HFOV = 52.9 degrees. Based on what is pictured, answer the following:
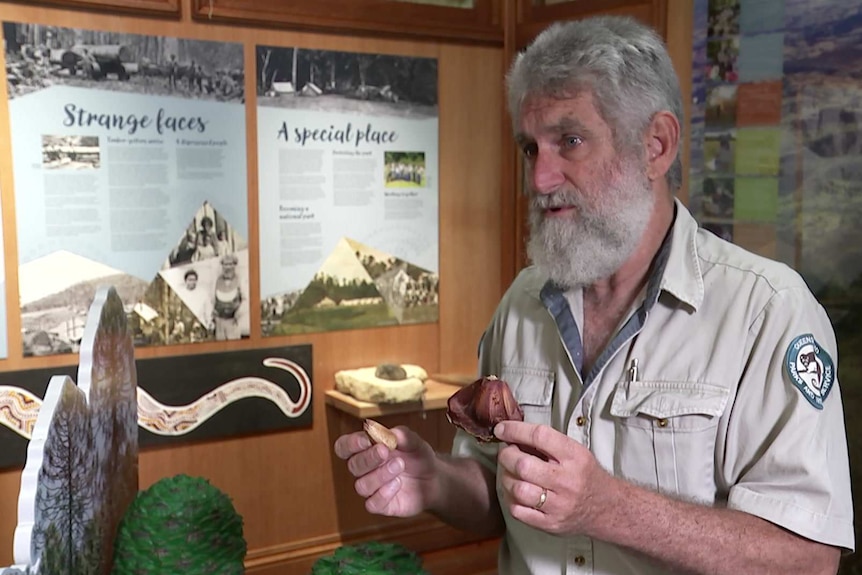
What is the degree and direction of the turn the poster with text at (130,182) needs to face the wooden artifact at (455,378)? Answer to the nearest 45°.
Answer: approximately 45° to its left

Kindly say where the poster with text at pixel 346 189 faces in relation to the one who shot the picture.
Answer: facing the viewer and to the right of the viewer

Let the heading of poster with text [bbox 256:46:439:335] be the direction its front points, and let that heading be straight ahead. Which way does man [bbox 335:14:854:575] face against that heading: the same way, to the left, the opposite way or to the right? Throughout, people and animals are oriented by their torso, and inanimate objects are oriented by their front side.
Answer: to the right

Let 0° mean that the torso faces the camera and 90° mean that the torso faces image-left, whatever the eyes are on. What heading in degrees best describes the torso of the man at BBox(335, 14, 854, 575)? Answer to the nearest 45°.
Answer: approximately 45°

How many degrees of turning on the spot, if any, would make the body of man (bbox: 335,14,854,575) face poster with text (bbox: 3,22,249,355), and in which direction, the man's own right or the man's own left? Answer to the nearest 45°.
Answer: approximately 90° to the man's own right

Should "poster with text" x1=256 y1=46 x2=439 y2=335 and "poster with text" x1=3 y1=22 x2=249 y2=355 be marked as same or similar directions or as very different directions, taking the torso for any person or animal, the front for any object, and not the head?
same or similar directions

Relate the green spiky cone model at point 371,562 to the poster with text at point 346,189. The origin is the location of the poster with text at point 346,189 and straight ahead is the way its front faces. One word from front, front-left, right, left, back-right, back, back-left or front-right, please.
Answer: front-right

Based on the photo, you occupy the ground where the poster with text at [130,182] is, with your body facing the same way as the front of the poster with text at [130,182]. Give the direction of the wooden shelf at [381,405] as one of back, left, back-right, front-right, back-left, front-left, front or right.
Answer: front-left

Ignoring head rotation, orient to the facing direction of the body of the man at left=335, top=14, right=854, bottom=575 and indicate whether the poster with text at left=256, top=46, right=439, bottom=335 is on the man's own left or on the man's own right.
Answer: on the man's own right

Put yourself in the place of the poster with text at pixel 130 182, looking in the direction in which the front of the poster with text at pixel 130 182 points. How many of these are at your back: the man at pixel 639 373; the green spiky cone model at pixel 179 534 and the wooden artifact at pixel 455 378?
0

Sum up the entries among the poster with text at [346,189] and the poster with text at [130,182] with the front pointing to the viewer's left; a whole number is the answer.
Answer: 0

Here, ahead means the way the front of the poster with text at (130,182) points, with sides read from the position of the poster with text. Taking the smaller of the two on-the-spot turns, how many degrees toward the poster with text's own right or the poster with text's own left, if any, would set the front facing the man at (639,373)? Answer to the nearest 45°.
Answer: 0° — it already faces them

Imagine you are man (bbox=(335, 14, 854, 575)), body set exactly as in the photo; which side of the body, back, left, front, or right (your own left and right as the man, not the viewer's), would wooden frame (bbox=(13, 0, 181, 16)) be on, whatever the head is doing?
right

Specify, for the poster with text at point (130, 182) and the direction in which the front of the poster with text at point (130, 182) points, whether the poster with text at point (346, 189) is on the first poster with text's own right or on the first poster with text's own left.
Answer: on the first poster with text's own left

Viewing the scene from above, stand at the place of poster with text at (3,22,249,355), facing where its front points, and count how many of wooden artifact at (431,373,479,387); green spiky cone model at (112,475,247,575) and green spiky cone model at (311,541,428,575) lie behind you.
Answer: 0

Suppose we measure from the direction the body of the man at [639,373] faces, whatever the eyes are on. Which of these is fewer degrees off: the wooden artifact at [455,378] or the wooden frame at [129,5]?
the wooden frame

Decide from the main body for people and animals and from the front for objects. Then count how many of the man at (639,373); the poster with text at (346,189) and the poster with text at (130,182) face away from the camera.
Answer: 0

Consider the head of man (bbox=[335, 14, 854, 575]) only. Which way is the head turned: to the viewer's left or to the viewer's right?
to the viewer's left

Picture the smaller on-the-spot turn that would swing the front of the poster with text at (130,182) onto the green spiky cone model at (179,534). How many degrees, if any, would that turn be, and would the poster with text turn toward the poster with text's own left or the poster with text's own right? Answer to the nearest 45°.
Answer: approximately 45° to the poster with text's own right
